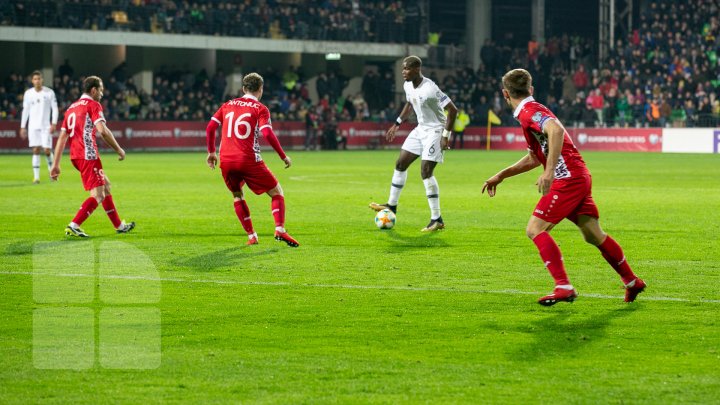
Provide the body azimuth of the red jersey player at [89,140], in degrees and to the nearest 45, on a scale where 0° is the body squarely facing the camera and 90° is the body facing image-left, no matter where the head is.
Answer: approximately 225°

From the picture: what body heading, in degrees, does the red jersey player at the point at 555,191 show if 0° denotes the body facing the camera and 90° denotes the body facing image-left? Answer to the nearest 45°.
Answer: approximately 90°

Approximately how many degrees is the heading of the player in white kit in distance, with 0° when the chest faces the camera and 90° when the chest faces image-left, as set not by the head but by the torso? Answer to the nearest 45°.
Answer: approximately 0°

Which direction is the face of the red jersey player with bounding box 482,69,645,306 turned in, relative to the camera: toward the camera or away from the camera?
away from the camera

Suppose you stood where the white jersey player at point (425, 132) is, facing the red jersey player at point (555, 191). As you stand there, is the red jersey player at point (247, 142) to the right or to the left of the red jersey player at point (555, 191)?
right

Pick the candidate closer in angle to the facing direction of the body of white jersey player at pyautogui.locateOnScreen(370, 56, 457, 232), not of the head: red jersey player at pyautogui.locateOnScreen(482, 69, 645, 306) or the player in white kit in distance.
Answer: the red jersey player
